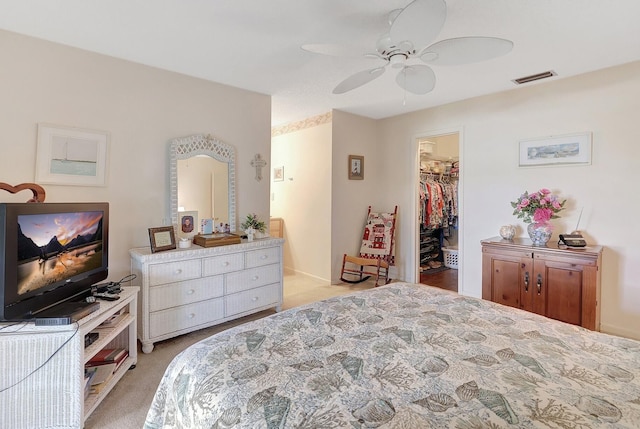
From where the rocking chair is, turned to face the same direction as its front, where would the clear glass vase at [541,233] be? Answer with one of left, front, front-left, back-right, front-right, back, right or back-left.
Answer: left

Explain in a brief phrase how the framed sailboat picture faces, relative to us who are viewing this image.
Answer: facing the viewer and to the right of the viewer

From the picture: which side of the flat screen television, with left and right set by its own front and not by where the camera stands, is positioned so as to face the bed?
front

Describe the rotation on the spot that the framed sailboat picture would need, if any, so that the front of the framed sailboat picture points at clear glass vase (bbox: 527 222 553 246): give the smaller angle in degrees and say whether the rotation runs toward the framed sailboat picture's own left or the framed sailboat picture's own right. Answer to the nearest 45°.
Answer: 0° — it already faces it

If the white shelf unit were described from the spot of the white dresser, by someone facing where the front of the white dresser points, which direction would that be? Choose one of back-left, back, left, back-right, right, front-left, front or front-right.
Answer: right

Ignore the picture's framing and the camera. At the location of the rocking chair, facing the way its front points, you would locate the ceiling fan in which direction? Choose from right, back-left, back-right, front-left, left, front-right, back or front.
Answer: front-left

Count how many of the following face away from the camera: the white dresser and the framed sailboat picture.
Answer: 0

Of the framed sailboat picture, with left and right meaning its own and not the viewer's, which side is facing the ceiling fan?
front

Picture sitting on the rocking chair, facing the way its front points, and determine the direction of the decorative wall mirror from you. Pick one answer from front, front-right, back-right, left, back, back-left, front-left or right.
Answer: front

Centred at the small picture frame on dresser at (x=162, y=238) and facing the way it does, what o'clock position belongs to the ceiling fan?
The ceiling fan is roughly at 12 o'clock from the small picture frame on dresser.

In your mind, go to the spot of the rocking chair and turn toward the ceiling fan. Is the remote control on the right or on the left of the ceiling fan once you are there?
right

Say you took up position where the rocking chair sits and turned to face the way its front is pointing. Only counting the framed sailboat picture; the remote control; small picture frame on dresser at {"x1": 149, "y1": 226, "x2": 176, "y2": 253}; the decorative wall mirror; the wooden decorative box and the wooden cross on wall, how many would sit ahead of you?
6

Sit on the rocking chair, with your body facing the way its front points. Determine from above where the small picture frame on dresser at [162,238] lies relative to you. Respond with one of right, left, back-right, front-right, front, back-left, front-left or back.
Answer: front

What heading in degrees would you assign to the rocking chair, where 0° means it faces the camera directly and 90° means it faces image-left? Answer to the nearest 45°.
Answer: approximately 45°

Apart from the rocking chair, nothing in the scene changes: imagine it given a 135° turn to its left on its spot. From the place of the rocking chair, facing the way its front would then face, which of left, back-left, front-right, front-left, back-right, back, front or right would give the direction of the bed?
right

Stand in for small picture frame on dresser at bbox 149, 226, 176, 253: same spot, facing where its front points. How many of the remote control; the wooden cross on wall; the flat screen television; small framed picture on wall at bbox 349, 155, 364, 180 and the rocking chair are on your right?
2

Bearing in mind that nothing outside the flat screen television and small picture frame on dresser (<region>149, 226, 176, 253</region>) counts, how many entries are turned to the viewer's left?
0
